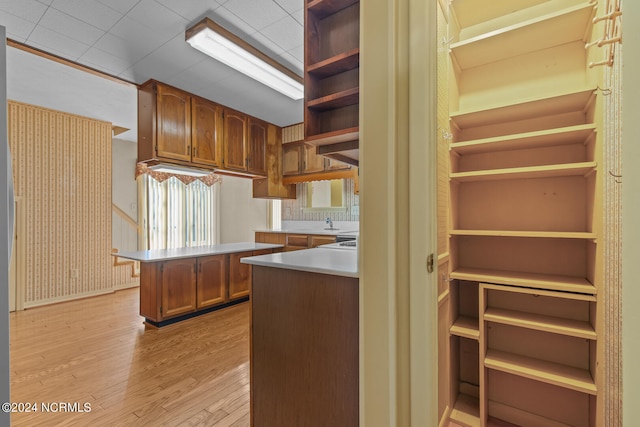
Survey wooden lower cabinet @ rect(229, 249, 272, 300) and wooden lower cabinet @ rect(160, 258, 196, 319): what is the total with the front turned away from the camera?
0

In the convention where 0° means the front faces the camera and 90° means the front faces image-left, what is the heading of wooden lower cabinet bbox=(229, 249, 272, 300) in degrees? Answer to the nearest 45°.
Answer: approximately 315°

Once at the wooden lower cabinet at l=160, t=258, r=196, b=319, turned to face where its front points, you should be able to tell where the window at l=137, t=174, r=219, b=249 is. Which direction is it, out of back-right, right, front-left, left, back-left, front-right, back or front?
back-left

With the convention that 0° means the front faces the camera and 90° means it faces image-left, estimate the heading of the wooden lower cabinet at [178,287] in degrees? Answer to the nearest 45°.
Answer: approximately 315°

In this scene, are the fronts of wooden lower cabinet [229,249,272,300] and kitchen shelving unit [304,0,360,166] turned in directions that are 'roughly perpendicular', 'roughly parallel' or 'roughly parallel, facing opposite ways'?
roughly perpendicular

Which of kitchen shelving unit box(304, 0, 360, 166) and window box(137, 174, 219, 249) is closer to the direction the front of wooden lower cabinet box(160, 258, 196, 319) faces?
the kitchen shelving unit

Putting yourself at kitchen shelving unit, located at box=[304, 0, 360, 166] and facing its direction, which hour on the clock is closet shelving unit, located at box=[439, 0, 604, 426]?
closet shelving unit, located at box=[439, 0, 604, 426] is roughly at 7 o'clock from kitchen shelving unit, located at box=[304, 0, 360, 166].

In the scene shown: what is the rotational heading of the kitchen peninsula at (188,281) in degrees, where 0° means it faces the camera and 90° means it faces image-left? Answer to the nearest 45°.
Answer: approximately 315°
